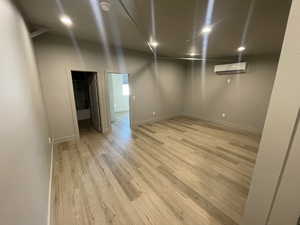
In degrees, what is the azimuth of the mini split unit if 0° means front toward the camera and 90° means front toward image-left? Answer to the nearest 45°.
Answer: approximately 45°
